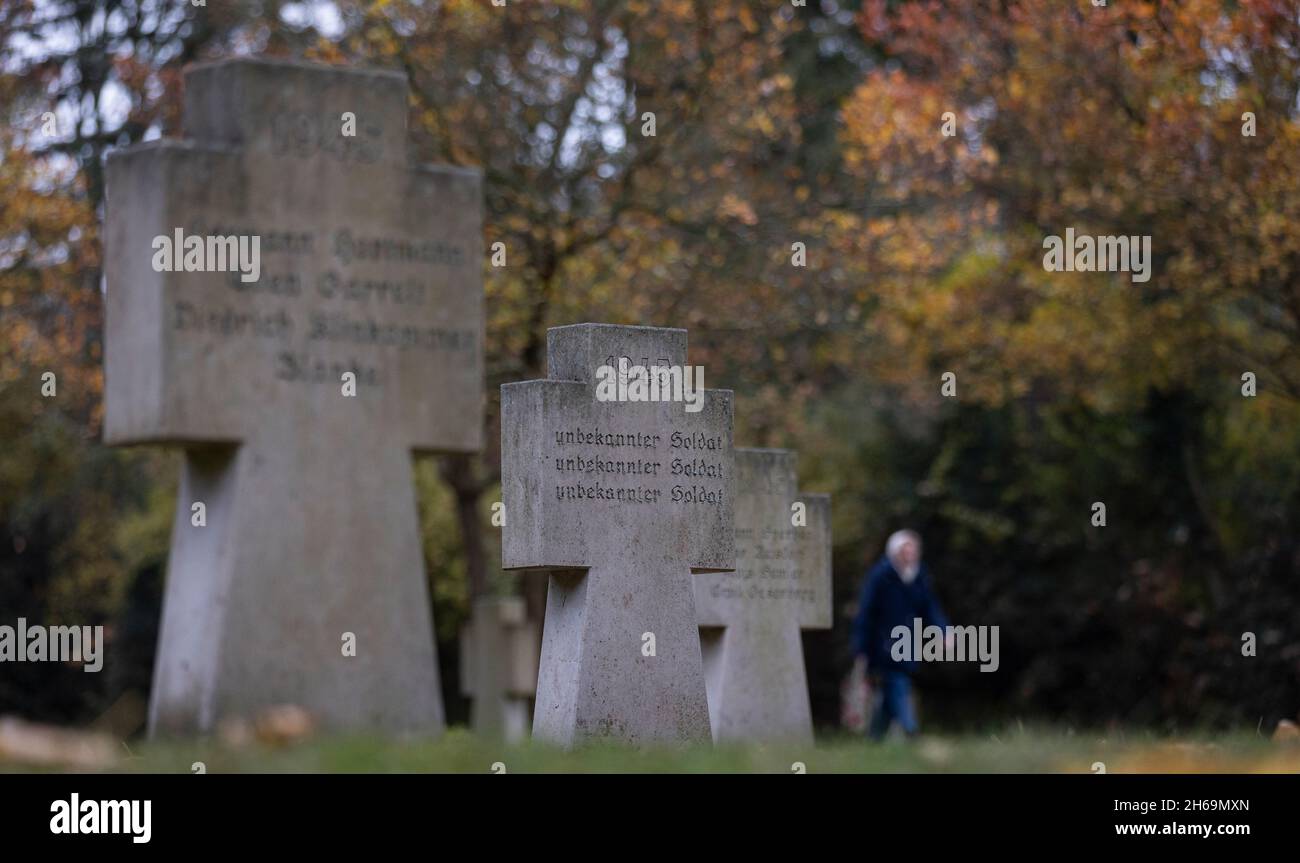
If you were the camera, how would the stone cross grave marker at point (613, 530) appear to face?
facing the viewer and to the right of the viewer

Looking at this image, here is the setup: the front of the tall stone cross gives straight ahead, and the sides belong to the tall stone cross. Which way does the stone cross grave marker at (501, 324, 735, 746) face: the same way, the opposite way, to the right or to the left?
the same way

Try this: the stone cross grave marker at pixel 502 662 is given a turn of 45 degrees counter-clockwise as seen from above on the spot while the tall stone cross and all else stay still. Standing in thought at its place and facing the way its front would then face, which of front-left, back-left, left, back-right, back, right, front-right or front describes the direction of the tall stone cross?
front

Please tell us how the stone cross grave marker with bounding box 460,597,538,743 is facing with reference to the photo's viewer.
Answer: facing the viewer and to the left of the viewer

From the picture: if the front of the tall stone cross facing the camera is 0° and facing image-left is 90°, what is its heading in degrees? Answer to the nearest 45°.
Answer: approximately 315°

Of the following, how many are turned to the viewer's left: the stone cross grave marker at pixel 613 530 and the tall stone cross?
0

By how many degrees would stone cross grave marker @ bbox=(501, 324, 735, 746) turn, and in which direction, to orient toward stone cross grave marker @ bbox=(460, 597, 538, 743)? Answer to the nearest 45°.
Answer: approximately 135° to its left
